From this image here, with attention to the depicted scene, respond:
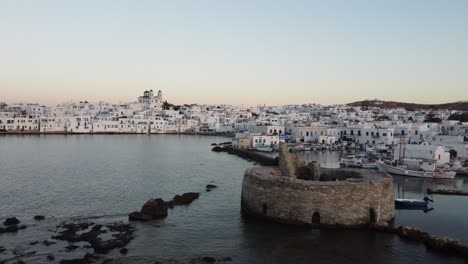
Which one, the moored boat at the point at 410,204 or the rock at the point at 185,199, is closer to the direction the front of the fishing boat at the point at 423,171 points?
the rock

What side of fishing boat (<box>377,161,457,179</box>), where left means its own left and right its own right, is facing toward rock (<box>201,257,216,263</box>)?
left

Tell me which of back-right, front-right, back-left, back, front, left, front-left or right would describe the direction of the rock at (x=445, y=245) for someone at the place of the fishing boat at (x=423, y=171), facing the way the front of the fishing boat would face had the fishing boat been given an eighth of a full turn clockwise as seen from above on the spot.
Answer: back-left

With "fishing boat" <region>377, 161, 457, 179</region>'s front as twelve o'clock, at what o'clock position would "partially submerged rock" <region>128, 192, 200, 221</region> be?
The partially submerged rock is roughly at 10 o'clock from the fishing boat.

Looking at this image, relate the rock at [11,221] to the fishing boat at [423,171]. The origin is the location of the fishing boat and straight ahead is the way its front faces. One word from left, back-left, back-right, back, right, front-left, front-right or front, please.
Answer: front-left

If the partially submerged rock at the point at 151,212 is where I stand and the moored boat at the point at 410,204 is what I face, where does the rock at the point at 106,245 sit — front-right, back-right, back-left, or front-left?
back-right

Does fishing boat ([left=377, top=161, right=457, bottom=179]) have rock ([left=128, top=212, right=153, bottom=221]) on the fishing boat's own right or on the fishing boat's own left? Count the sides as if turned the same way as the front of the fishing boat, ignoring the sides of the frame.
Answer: on the fishing boat's own left

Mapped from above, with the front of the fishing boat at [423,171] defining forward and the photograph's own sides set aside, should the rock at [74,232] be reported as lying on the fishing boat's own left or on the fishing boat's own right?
on the fishing boat's own left

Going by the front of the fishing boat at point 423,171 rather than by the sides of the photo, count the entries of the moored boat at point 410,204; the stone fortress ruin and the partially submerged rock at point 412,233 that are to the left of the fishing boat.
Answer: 3

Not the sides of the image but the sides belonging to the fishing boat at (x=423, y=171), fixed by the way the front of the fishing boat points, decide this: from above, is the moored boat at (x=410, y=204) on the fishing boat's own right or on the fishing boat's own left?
on the fishing boat's own left
